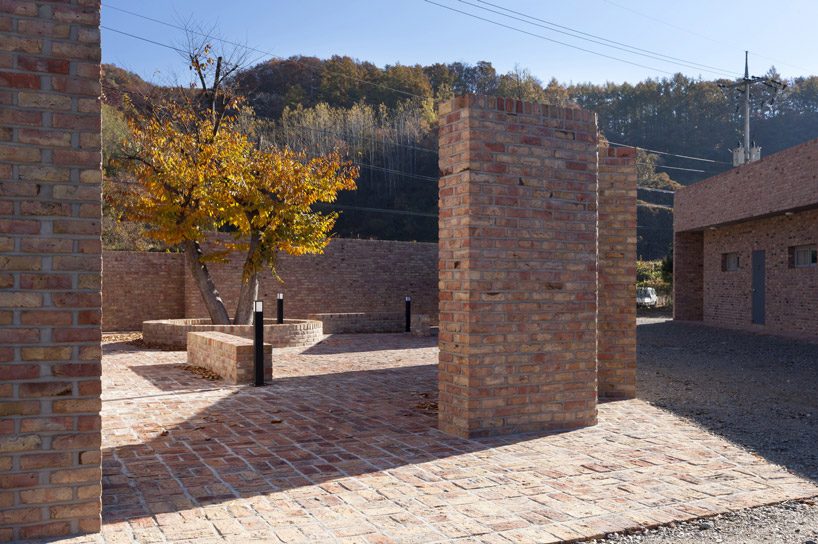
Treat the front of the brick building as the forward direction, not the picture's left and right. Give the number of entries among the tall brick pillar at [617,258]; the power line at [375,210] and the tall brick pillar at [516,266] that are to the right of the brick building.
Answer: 1

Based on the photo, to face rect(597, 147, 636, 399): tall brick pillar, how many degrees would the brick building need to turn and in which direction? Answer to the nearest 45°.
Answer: approximately 45° to its left

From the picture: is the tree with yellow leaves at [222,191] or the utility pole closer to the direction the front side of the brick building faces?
the tree with yellow leaves

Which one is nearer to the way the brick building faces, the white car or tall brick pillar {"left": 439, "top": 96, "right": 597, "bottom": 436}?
the tall brick pillar

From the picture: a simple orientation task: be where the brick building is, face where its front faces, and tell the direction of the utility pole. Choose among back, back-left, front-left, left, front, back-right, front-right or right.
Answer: back-right

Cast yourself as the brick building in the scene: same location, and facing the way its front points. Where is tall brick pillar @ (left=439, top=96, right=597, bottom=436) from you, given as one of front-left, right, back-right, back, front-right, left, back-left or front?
front-left

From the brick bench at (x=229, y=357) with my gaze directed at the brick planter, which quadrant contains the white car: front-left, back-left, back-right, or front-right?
front-right

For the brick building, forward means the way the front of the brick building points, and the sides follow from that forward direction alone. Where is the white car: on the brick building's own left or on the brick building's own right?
on the brick building's own right

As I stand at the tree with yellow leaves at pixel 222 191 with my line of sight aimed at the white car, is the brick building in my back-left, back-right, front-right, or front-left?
front-right

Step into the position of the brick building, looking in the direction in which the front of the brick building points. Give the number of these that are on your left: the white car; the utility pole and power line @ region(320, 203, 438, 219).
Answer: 0

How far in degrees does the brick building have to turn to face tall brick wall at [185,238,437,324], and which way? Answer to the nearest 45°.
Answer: approximately 45° to its right

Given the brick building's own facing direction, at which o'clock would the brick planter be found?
The brick planter is roughly at 12 o'clock from the brick building.

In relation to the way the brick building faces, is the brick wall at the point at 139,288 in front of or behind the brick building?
in front

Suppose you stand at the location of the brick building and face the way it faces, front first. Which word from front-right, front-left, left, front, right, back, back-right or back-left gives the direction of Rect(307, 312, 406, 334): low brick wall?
front

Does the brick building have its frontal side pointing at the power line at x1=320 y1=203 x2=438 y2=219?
no

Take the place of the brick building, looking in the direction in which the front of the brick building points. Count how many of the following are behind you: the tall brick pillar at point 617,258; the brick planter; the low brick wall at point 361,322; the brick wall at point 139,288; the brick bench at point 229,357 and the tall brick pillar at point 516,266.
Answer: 0

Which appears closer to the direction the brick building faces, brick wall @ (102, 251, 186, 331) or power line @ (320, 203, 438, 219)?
the brick wall

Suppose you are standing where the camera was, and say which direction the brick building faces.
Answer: facing the viewer and to the left of the viewer
